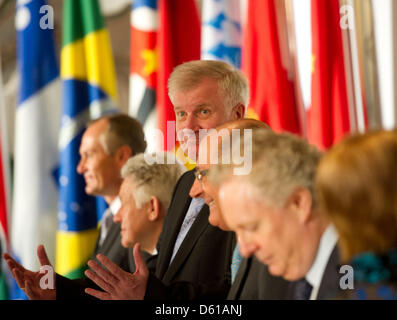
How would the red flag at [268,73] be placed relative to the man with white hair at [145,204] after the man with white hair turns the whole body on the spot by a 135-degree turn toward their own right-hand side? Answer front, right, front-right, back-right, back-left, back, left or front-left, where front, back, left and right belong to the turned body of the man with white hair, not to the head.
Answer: front

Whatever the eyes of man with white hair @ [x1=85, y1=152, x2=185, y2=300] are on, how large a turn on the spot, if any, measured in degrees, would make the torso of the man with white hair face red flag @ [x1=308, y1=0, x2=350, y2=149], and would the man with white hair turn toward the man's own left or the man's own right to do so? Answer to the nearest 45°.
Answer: approximately 135° to the man's own right

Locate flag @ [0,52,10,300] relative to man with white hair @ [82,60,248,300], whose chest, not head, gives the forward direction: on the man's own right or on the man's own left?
on the man's own right

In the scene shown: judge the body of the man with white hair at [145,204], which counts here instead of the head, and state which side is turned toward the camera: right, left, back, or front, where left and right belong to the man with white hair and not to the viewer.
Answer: left

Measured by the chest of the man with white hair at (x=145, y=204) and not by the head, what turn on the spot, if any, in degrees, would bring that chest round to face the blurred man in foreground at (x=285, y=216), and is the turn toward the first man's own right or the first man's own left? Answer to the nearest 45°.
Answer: approximately 90° to the first man's own left

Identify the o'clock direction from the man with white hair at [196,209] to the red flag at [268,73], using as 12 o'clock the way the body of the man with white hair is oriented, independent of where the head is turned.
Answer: The red flag is roughly at 5 o'clock from the man with white hair.

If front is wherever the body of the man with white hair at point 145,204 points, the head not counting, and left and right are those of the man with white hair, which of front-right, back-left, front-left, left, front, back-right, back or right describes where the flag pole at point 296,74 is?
back-right

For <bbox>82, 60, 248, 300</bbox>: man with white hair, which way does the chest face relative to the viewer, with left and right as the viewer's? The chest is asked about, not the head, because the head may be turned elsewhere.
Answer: facing the viewer and to the left of the viewer

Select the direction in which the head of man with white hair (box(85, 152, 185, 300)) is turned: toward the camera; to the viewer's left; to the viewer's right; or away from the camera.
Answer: to the viewer's left

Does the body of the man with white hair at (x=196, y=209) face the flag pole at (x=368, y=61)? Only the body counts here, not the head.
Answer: no

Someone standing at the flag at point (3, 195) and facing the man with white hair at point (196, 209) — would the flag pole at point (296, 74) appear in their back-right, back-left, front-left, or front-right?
front-left

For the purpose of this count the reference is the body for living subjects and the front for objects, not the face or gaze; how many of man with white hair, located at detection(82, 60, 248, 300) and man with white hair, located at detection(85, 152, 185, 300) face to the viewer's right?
0

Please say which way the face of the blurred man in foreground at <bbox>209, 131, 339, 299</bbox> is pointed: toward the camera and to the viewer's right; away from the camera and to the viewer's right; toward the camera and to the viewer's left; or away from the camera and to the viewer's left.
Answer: toward the camera and to the viewer's left

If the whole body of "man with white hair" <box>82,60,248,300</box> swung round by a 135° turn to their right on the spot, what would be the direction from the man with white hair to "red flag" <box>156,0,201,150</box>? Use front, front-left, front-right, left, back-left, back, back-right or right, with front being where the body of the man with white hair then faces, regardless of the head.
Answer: front

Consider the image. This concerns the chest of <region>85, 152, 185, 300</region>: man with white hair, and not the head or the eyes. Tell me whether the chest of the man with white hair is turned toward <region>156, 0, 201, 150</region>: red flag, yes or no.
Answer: no

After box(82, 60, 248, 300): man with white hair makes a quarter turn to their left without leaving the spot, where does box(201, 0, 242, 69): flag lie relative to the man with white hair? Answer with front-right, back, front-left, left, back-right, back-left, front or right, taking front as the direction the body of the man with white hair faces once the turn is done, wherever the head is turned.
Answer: back-left

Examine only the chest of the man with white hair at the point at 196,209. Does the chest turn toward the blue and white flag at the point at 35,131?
no
